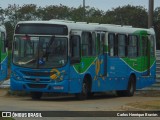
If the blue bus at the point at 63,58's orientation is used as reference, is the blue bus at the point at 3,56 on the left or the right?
on its right

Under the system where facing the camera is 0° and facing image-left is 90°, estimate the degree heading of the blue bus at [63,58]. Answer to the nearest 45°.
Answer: approximately 45°

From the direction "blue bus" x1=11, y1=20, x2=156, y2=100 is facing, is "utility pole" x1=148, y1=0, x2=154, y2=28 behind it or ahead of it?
behind
